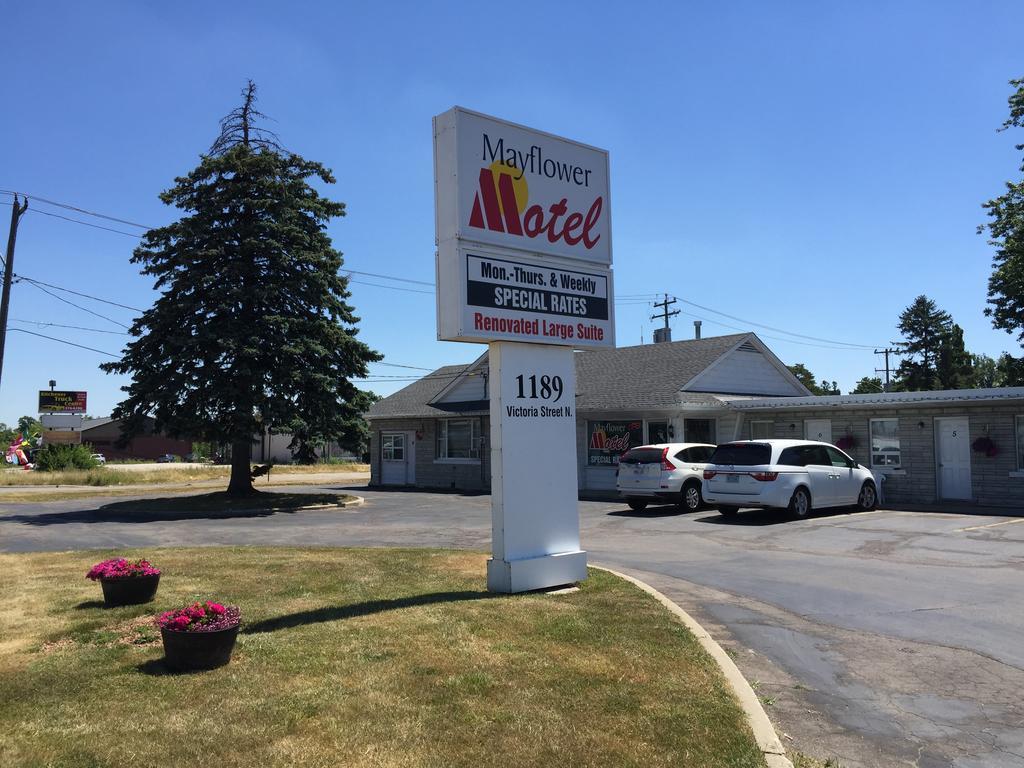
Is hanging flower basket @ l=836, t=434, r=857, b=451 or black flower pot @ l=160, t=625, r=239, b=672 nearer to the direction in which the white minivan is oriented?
the hanging flower basket

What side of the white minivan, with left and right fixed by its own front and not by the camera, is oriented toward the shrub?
left

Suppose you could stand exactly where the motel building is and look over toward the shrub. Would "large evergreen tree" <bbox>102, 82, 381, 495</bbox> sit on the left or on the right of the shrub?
left

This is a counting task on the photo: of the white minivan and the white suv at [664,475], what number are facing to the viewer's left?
0

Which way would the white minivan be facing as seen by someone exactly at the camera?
facing away from the viewer and to the right of the viewer

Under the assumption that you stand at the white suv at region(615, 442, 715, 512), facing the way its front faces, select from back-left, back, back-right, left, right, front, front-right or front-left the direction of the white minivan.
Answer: right

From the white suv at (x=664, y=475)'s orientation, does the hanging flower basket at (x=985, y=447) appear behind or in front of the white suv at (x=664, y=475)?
in front

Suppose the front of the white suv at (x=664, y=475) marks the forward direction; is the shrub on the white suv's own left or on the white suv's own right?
on the white suv's own left

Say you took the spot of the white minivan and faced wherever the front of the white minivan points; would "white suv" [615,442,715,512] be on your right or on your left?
on your left

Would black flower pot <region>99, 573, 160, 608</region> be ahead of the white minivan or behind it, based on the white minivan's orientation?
behind

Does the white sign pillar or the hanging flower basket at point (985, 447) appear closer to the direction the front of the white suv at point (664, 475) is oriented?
the hanging flower basket

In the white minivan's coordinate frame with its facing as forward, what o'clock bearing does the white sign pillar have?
The white sign pillar is roughly at 5 o'clock from the white minivan.

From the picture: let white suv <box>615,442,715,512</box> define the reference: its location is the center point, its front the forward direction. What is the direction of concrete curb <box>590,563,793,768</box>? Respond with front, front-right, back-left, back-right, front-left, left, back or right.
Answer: back-right

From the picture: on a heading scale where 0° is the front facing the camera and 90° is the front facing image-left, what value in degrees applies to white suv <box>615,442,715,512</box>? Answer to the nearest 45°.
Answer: approximately 225°

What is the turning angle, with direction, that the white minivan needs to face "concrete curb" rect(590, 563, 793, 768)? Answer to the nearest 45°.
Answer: approximately 135° to its right

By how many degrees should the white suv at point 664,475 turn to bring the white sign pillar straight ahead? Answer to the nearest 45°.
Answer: approximately 135° to its right
